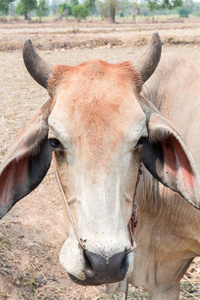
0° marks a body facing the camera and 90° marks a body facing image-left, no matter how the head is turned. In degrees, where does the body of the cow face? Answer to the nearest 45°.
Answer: approximately 45°
